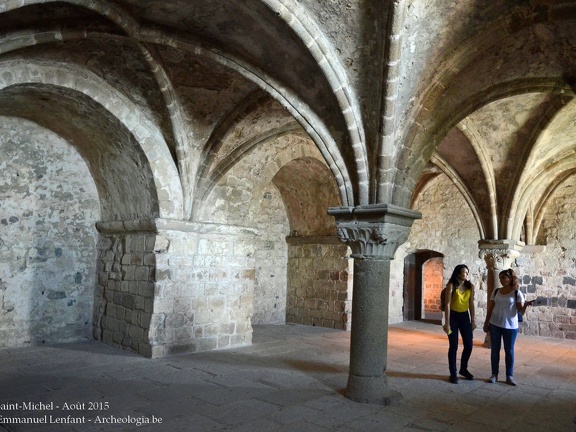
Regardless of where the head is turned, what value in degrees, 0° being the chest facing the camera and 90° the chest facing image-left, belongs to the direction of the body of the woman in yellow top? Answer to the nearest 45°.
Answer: approximately 315°

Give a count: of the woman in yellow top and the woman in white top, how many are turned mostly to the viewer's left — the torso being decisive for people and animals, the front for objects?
0

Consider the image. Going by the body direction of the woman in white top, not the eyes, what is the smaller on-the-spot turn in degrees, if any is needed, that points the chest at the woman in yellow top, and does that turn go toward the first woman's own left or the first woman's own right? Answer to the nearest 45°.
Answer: approximately 45° to the first woman's own right

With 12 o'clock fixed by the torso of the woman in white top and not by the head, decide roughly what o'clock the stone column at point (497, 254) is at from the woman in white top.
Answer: The stone column is roughly at 6 o'clock from the woman in white top.

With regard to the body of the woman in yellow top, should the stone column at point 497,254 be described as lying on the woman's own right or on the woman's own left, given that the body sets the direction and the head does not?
on the woman's own left

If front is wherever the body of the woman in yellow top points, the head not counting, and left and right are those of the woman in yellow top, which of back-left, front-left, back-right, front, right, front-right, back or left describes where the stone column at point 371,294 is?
right

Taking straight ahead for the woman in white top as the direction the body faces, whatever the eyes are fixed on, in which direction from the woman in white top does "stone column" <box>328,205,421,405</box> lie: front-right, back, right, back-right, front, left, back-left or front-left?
front-right

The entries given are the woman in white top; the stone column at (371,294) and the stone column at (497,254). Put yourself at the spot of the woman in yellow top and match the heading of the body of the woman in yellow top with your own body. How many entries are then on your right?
1

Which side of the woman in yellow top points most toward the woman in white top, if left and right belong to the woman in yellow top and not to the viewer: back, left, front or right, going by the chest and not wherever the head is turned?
left
